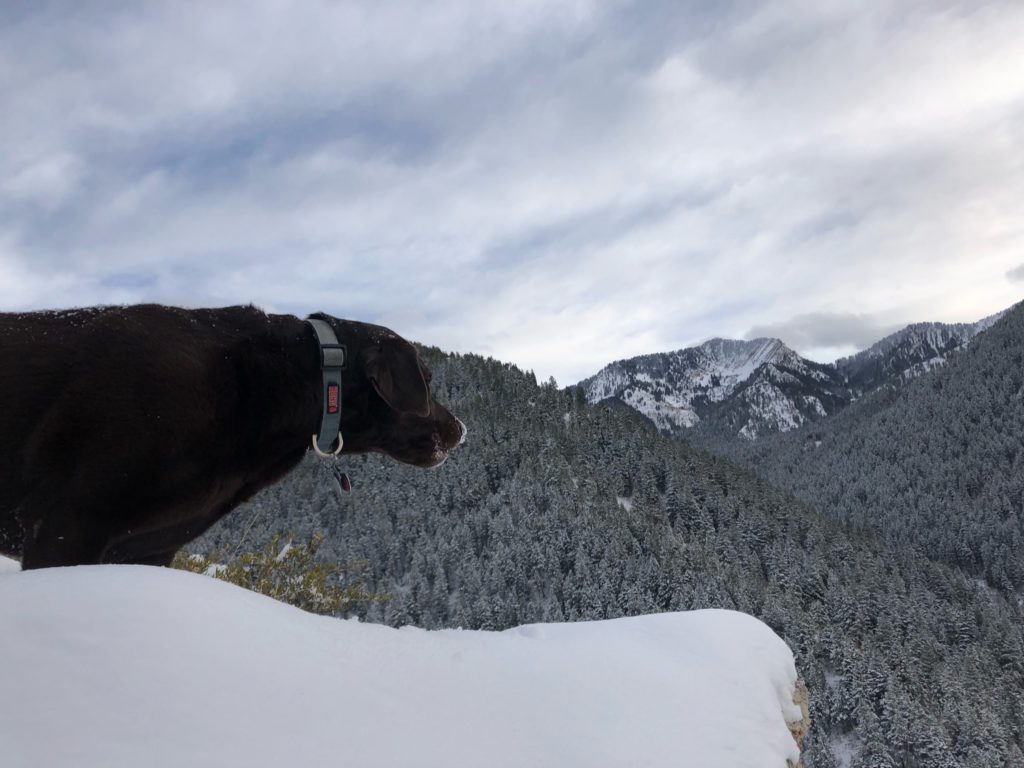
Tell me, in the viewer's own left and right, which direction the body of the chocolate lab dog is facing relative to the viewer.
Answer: facing to the right of the viewer
